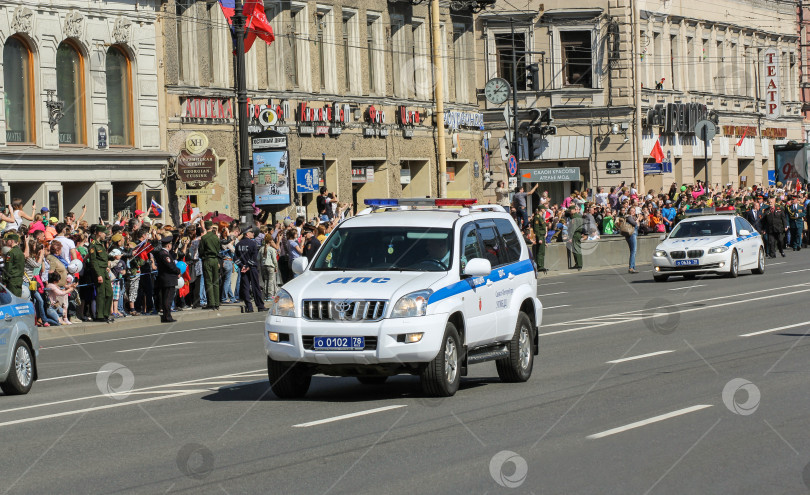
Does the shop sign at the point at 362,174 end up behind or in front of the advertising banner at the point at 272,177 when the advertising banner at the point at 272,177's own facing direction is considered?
behind

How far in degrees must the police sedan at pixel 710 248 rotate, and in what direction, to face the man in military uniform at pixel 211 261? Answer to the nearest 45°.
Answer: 0° — it already faces them

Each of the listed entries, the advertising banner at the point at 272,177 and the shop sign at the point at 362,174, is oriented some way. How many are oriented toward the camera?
2

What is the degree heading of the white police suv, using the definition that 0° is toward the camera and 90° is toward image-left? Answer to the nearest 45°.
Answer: approximately 45°

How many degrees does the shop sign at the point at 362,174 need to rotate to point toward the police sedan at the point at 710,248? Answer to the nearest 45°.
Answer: approximately 45° to its left

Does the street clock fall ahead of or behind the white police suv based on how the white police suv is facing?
behind

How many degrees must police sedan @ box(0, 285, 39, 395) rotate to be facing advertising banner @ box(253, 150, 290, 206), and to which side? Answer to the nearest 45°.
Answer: approximately 135° to its right

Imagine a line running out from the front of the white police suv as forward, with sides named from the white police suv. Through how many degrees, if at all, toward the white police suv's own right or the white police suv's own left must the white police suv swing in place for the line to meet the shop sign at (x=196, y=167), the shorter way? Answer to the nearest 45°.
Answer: approximately 135° to the white police suv's own right

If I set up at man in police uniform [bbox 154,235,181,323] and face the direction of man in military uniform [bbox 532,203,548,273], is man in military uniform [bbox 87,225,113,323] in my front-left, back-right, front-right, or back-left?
back-left

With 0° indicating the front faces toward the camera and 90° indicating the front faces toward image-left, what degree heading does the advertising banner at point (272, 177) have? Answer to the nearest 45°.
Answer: approximately 0°

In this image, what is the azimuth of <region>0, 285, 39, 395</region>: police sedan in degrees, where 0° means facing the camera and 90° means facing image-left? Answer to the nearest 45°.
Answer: approximately 45°
